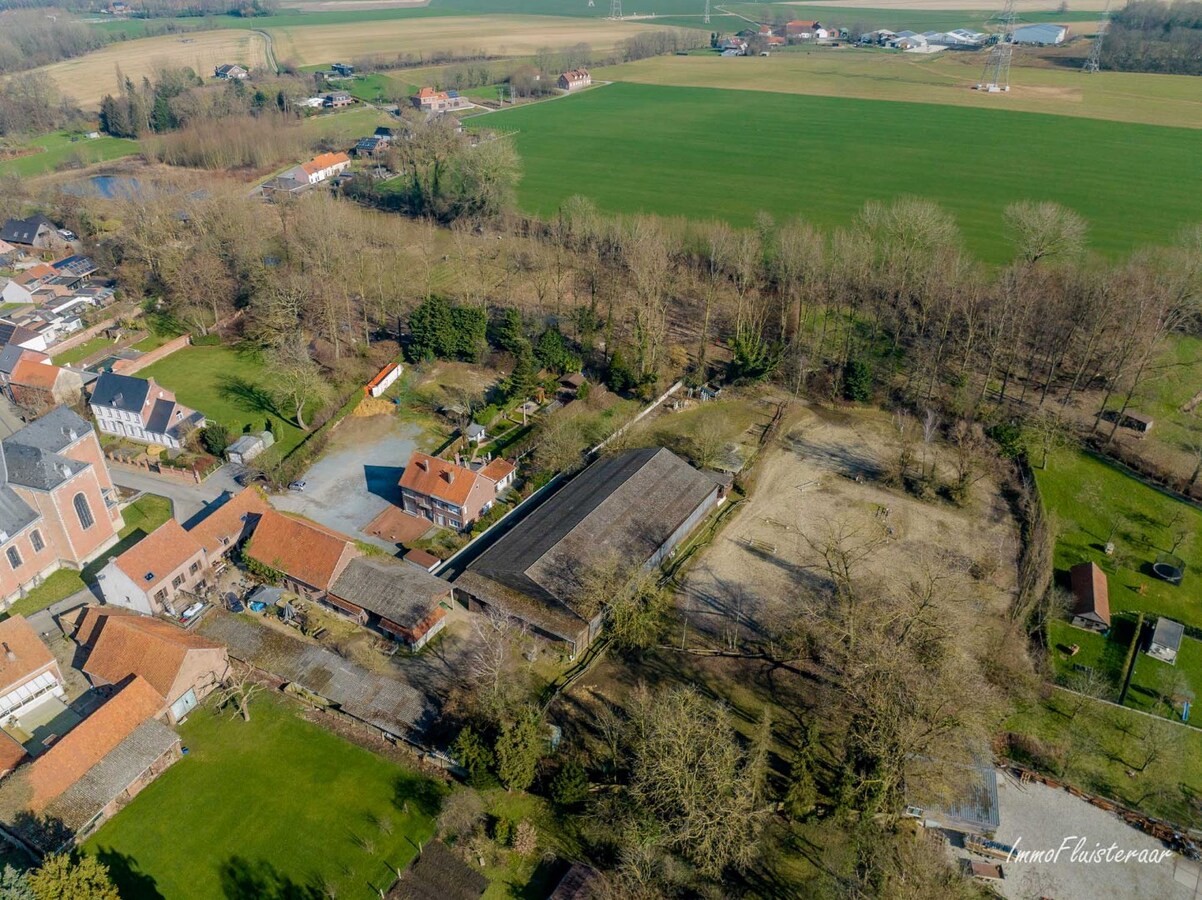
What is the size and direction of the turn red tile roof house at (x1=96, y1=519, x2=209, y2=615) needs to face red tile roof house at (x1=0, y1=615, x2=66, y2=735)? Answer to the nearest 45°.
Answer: approximately 90° to its right

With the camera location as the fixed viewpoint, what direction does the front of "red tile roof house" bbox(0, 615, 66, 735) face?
facing the viewer and to the right of the viewer

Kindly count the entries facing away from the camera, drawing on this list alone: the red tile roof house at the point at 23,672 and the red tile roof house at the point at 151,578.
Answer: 0

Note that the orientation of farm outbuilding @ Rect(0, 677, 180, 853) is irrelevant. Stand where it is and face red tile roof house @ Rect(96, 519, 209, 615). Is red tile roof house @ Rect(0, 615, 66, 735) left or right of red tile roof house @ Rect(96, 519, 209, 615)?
left

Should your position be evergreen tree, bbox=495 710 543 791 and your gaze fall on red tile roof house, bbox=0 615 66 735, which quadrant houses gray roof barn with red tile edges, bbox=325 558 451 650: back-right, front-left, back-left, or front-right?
front-right

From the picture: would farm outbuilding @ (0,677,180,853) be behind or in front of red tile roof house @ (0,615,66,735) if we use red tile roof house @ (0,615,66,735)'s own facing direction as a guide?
in front

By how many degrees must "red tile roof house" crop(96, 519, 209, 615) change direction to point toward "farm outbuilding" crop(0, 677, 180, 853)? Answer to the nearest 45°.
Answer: approximately 45° to its right

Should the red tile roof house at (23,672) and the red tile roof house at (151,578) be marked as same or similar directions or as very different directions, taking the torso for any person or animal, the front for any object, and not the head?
same or similar directions
